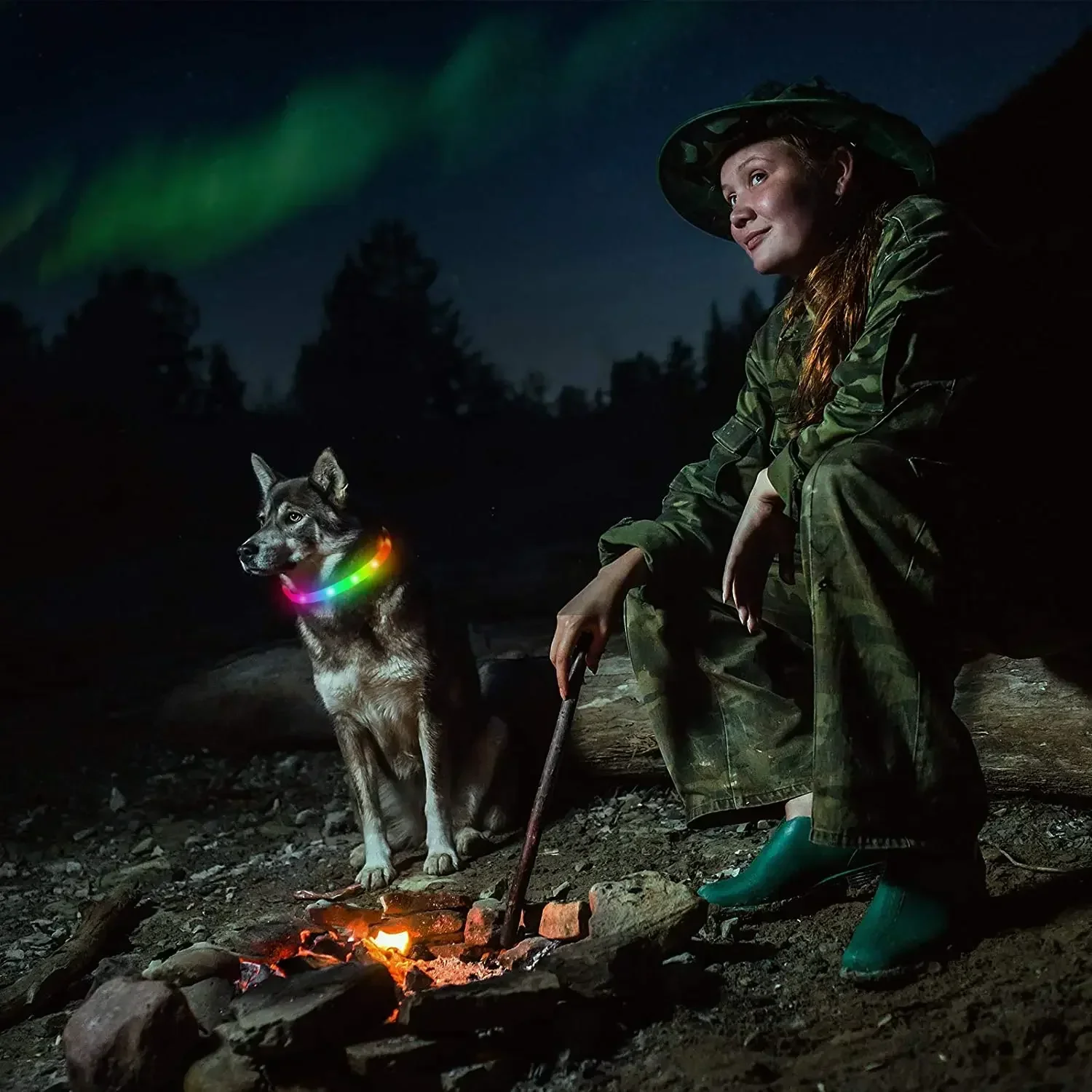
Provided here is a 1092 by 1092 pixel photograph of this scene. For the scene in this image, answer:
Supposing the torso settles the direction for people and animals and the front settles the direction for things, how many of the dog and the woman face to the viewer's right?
0

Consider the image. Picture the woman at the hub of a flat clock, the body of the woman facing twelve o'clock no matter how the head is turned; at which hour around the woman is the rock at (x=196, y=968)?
The rock is roughly at 1 o'clock from the woman.

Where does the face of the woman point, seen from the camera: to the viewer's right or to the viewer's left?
to the viewer's left

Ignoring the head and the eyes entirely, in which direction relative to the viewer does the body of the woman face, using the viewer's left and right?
facing the viewer and to the left of the viewer

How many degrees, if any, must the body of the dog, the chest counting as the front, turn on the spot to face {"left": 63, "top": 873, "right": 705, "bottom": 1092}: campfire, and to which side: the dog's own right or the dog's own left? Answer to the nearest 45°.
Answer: approximately 45° to the dog's own left

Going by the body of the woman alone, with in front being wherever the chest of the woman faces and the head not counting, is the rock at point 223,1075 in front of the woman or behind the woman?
in front

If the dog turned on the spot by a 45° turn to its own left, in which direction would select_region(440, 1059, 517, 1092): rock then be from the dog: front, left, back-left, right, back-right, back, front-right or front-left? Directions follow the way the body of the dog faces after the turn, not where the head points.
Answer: front

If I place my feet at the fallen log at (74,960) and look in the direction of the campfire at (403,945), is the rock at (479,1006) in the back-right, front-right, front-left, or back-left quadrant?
front-right

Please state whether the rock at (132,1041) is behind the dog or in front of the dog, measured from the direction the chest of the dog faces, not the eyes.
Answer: in front

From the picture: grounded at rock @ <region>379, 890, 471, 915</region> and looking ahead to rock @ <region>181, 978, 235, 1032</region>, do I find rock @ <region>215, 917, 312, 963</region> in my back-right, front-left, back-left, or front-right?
front-right

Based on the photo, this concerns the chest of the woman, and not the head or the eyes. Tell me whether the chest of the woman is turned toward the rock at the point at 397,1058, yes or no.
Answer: yes

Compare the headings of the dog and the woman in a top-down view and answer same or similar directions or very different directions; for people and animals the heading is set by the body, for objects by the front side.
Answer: same or similar directions

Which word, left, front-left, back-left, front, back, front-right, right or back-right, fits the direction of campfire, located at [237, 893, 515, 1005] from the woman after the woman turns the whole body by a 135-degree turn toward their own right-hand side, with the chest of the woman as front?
left

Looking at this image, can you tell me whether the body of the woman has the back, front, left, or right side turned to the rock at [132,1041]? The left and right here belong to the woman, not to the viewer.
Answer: front
